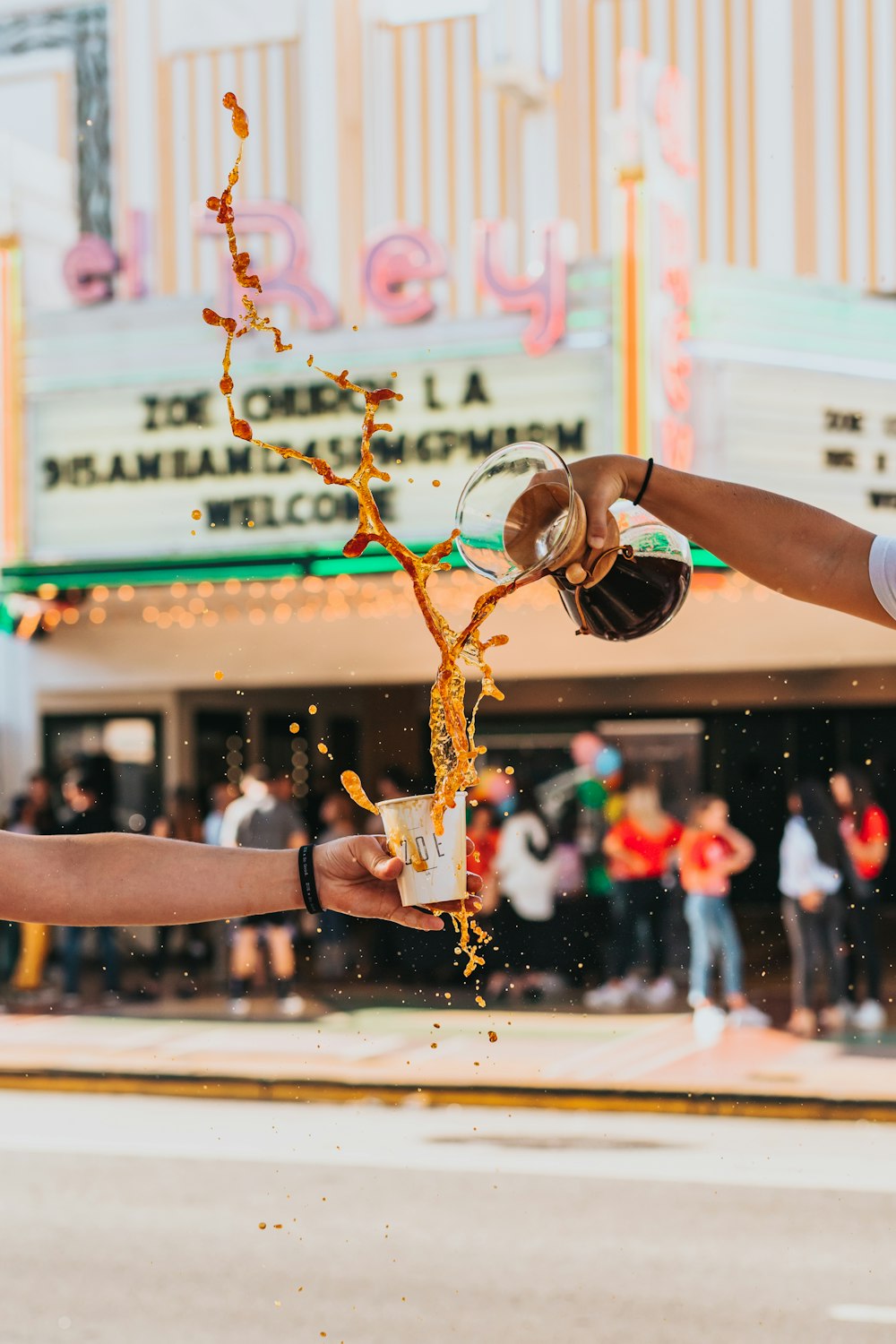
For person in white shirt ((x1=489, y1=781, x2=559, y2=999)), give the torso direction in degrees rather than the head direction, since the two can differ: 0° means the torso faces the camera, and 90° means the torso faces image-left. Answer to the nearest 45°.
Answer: approximately 135°

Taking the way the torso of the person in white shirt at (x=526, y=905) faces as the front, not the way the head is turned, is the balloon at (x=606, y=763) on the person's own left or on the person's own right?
on the person's own right

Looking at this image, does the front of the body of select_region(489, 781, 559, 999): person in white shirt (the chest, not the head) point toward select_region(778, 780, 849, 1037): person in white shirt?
no

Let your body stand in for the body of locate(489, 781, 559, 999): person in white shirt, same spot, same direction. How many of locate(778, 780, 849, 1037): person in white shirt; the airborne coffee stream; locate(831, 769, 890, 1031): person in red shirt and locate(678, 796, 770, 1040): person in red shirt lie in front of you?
0

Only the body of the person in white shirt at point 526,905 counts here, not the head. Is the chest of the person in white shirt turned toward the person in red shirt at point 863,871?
no

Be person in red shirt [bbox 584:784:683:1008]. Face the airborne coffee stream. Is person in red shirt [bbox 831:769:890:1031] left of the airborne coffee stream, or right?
left

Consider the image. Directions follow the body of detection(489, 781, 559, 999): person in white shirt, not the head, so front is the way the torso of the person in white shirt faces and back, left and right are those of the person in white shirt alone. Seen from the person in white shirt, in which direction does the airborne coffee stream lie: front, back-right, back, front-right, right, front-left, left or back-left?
back-left
